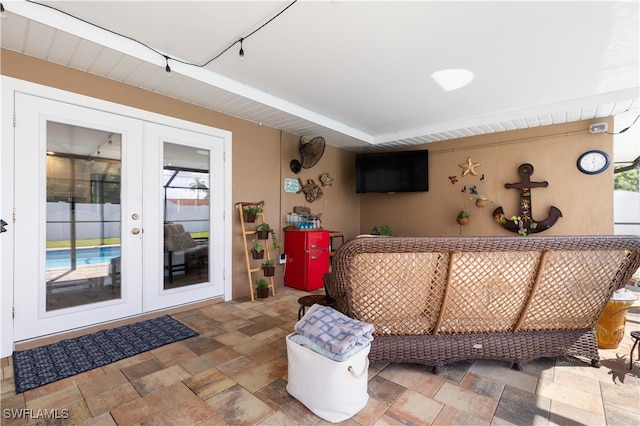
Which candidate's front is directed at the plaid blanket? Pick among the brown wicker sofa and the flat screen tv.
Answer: the flat screen tv

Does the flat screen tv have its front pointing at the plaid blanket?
yes

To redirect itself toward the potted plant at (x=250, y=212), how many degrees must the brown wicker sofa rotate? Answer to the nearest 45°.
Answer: approximately 90° to its left

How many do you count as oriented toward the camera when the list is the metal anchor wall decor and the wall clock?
2

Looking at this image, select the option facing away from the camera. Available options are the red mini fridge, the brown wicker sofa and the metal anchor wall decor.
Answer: the brown wicker sofa

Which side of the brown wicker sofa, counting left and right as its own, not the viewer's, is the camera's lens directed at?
back

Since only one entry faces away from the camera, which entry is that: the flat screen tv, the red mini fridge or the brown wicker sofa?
the brown wicker sofa

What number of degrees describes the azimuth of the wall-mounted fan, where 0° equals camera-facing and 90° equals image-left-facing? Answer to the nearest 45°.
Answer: approximately 315°

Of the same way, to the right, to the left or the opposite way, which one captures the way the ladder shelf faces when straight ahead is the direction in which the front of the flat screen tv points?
to the left

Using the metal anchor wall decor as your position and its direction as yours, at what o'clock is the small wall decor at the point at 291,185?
The small wall decor is roughly at 2 o'clock from the metal anchor wall decor.

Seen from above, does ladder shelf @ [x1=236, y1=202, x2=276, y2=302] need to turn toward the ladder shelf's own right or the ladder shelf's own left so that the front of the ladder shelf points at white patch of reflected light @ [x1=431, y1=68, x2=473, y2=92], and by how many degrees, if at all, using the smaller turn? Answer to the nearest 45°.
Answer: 0° — it already faces it
